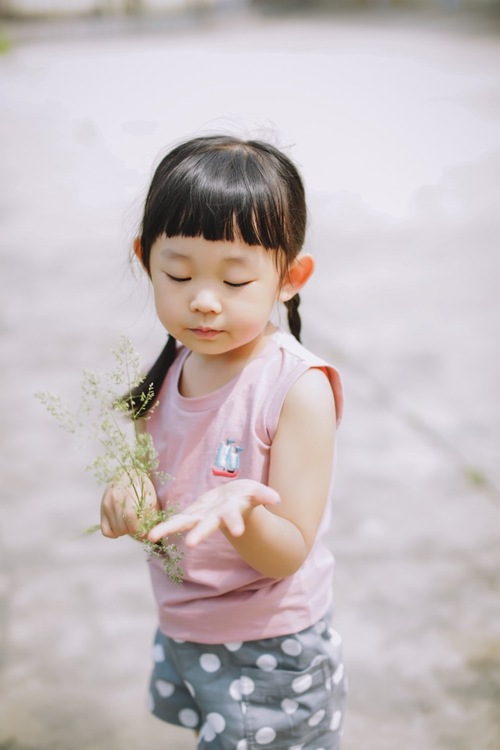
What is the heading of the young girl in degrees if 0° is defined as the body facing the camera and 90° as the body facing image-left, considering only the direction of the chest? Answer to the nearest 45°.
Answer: approximately 45°
